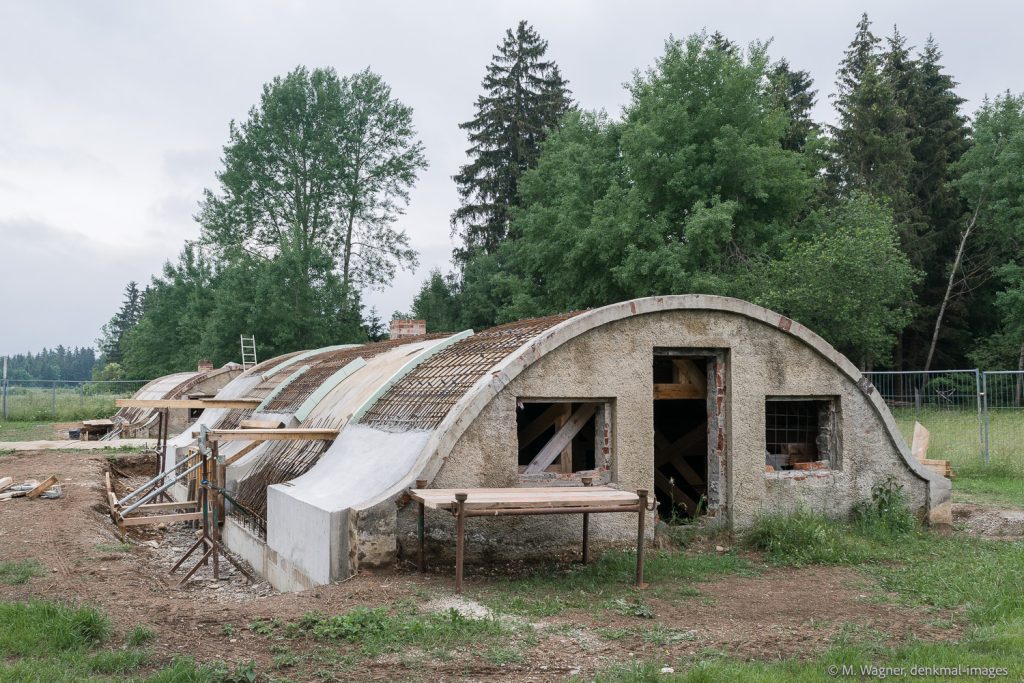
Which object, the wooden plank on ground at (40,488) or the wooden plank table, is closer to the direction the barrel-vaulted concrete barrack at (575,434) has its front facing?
the wooden plank table

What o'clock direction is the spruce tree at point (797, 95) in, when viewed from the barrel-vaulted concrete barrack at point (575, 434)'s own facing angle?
The spruce tree is roughly at 8 o'clock from the barrel-vaulted concrete barrack.

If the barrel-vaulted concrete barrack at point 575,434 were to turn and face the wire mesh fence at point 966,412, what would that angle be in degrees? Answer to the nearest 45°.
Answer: approximately 90° to its left

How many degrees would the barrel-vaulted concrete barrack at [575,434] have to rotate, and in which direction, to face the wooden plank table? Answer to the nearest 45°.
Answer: approximately 45° to its right

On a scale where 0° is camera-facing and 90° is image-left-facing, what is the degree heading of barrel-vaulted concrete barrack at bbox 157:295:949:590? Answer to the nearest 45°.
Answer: approximately 315°

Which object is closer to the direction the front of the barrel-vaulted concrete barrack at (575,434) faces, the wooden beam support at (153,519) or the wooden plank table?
the wooden plank table

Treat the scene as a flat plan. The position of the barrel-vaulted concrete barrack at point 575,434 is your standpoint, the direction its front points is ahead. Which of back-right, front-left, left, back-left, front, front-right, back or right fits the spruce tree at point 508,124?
back-left

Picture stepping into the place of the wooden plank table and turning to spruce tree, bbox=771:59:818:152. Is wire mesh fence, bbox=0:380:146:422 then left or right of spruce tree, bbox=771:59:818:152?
left

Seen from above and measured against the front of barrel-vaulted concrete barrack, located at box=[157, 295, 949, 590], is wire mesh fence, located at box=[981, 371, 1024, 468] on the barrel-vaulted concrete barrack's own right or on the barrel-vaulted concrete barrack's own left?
on the barrel-vaulted concrete barrack's own left

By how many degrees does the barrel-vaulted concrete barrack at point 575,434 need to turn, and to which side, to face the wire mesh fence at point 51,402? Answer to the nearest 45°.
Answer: approximately 180°

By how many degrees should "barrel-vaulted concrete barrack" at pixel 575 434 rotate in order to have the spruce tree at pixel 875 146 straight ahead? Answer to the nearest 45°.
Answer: approximately 90° to its left

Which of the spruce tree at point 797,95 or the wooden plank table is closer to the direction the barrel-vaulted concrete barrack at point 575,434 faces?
the wooden plank table

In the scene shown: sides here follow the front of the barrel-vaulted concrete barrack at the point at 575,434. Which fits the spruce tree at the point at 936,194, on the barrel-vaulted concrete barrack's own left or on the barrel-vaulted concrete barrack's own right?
on the barrel-vaulted concrete barrack's own left

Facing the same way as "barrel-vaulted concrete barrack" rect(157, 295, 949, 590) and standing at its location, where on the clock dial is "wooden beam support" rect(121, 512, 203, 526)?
The wooden beam support is roughly at 3 o'clock from the barrel-vaulted concrete barrack.

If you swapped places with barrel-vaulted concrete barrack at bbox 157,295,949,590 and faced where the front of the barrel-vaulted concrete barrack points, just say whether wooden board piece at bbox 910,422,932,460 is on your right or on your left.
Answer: on your left

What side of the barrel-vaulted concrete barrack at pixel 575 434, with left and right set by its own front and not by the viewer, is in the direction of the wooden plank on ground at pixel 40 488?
back
